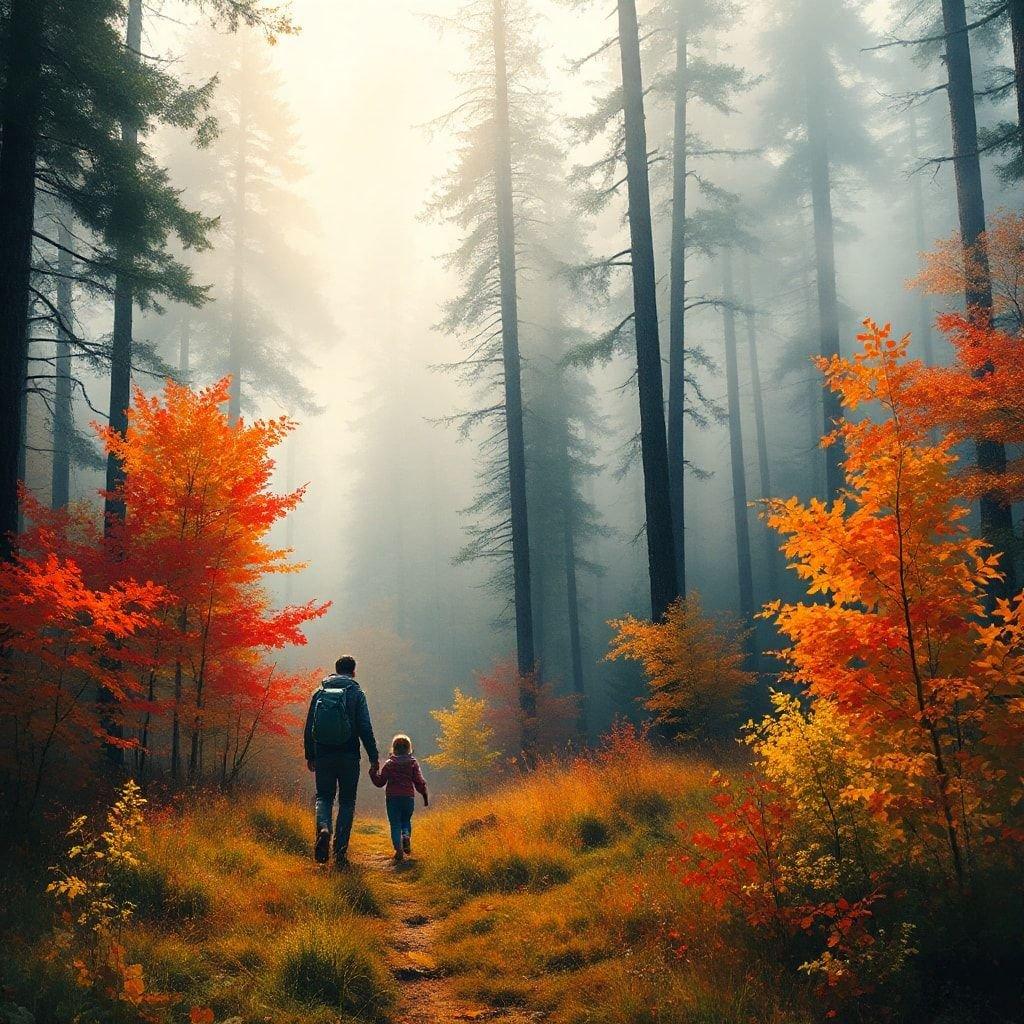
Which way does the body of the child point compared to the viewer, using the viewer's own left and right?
facing away from the viewer

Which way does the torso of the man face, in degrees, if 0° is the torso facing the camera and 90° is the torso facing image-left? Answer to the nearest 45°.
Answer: approximately 180°

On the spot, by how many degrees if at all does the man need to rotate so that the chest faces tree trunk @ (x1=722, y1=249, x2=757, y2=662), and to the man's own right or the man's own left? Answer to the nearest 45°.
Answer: approximately 45° to the man's own right

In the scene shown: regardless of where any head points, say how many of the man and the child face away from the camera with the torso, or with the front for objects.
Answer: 2

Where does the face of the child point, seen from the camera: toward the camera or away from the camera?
away from the camera
